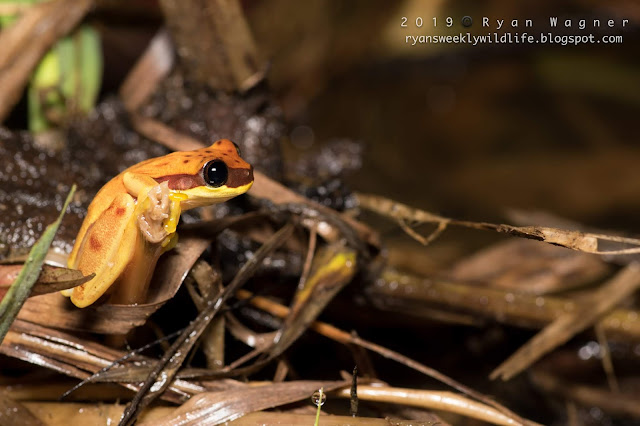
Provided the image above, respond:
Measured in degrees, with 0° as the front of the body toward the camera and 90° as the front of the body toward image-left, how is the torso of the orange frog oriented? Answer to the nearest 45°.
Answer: approximately 270°

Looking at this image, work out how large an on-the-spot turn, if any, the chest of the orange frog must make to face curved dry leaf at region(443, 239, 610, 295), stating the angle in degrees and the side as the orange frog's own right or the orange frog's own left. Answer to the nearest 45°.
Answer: approximately 45° to the orange frog's own left
